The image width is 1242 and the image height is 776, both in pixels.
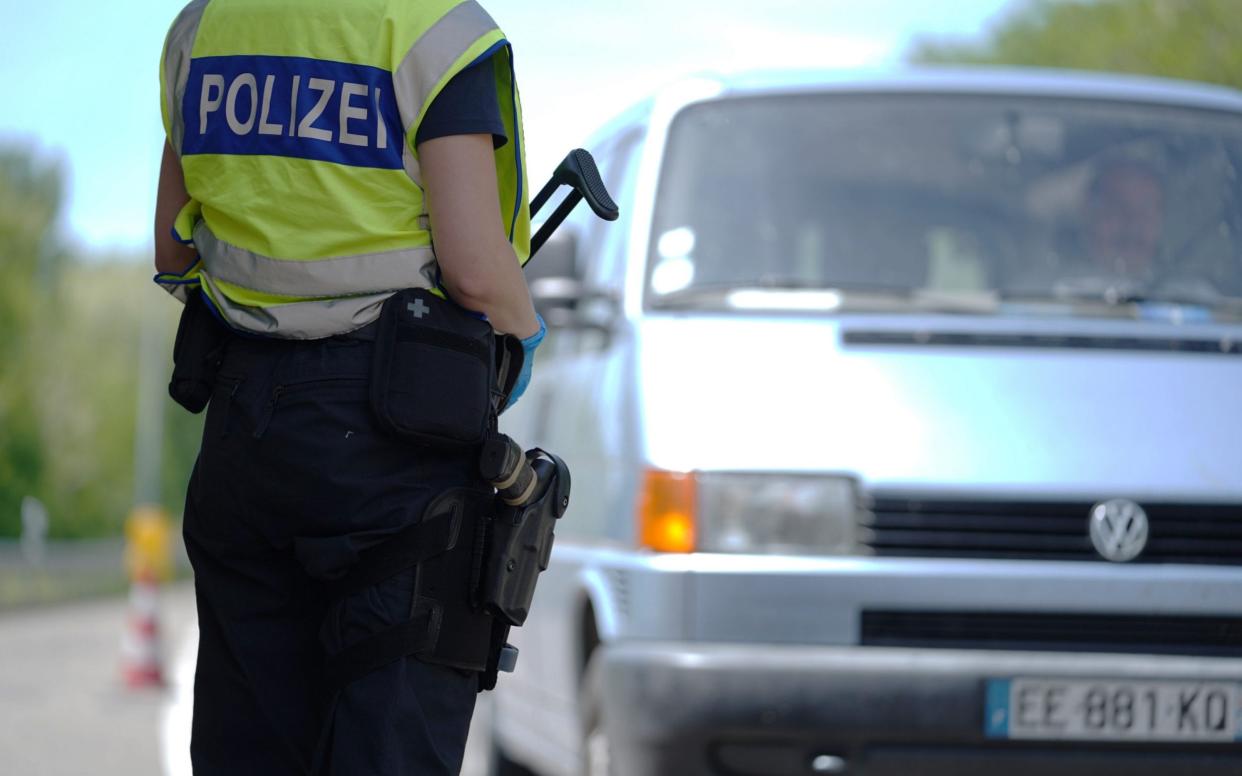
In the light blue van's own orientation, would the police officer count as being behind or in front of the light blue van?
in front

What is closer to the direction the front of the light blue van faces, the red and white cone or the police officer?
the police officer

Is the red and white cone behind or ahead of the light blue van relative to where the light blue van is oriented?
behind

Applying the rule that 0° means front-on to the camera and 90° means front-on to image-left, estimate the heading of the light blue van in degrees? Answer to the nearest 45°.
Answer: approximately 0°
